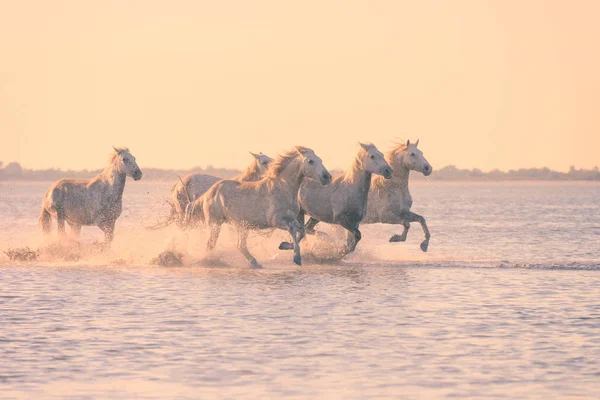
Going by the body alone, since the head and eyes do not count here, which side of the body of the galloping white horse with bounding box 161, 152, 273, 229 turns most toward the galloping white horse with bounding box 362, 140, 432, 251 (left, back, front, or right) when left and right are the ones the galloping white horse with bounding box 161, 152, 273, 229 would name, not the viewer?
front

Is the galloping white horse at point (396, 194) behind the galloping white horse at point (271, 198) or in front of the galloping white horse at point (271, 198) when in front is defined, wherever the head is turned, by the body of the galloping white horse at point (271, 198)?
in front

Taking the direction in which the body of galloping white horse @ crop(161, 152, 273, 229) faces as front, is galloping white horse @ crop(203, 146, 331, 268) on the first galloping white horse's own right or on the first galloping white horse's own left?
on the first galloping white horse's own right

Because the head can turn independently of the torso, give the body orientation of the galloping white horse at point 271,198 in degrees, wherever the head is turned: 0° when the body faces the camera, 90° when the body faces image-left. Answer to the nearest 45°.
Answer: approximately 270°

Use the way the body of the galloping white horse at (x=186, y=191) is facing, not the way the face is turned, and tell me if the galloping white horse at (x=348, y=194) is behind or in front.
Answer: in front

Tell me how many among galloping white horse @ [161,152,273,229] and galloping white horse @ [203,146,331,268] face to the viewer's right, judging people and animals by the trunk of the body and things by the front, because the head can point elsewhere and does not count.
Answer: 2

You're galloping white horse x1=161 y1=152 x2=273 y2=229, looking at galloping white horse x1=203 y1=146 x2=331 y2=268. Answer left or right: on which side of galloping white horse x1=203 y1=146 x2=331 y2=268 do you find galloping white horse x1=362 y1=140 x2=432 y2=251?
left

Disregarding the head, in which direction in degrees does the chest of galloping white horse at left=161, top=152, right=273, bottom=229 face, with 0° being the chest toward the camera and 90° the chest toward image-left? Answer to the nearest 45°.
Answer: approximately 270°

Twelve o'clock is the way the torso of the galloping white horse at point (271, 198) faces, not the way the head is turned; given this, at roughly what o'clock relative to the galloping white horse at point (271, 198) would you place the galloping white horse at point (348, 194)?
the galloping white horse at point (348, 194) is roughly at 11 o'clock from the galloping white horse at point (271, 198).
